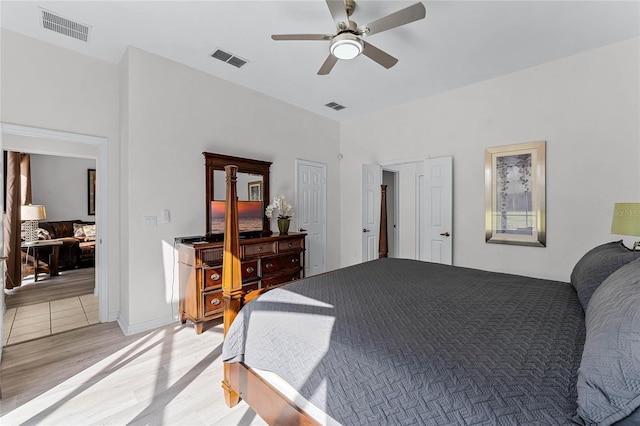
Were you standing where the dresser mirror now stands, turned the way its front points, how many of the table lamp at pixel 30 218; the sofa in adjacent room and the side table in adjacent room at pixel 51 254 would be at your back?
3

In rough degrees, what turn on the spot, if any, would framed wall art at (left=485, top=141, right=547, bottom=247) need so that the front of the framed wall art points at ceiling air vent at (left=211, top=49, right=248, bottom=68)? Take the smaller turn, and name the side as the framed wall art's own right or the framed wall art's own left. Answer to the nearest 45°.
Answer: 0° — it already faces it

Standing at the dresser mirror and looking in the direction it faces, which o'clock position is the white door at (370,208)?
The white door is roughly at 10 o'clock from the dresser mirror.
